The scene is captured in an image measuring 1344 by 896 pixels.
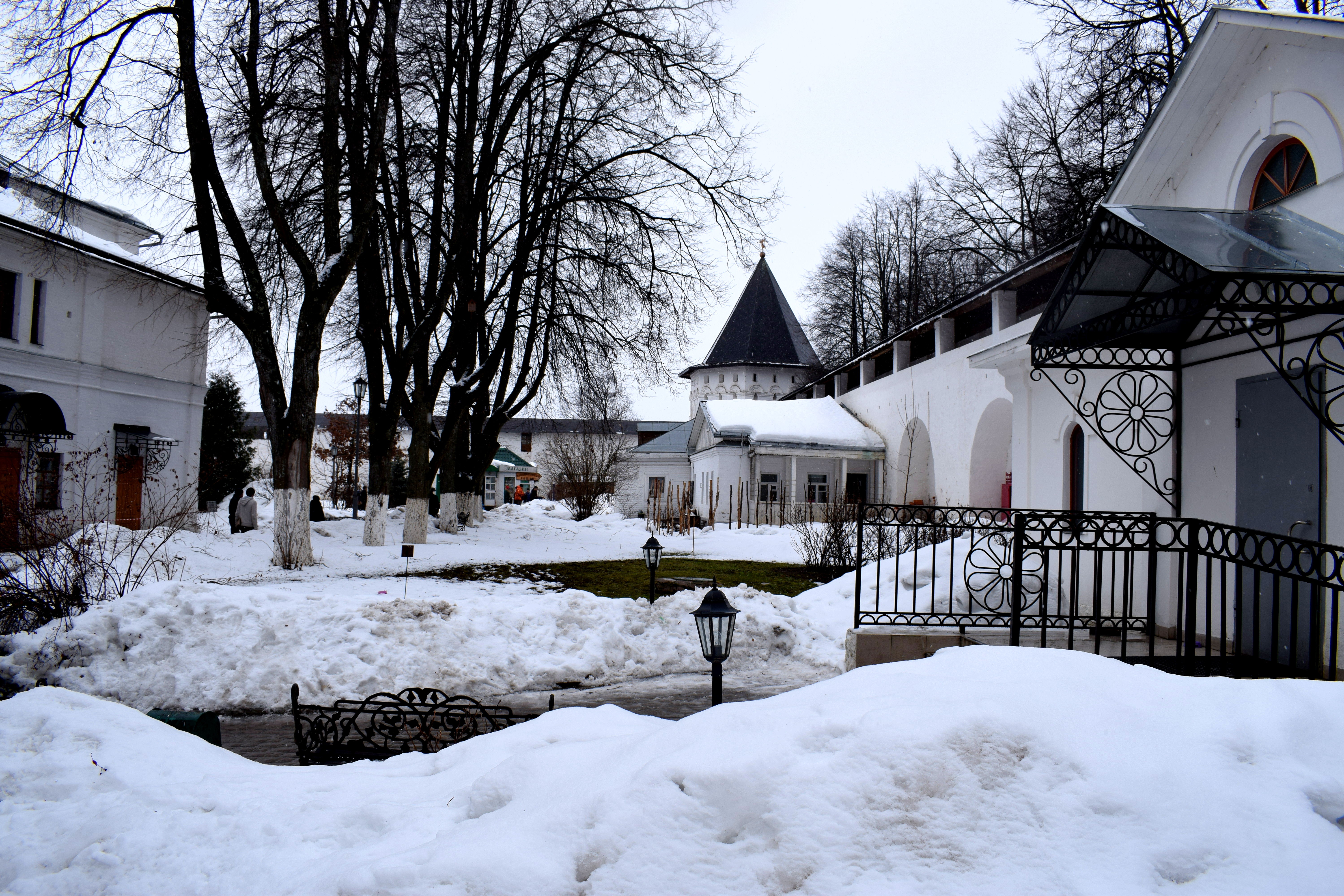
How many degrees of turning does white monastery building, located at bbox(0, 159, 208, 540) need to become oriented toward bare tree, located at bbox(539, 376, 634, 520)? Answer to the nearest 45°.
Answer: approximately 90° to its left

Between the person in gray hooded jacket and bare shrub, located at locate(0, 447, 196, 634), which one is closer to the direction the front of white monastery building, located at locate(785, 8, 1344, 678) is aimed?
the bare shrub

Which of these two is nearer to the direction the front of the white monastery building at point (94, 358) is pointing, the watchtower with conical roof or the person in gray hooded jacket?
the person in gray hooded jacket

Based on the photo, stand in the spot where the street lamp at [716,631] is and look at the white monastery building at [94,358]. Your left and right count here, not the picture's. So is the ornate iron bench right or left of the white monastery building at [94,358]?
left

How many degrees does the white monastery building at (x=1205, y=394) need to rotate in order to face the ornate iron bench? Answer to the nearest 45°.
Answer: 0° — it already faces it

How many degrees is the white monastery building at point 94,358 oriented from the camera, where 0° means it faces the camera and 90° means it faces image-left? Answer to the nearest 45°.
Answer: approximately 315°

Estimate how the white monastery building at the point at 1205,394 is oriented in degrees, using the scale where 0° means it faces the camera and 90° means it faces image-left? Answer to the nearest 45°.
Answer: approximately 45°
